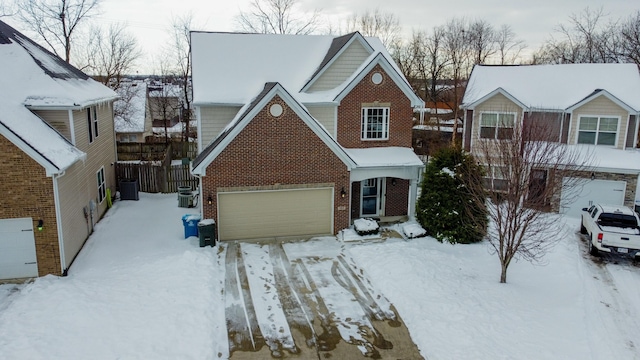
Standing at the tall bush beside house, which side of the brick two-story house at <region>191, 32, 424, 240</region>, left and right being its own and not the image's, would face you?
left

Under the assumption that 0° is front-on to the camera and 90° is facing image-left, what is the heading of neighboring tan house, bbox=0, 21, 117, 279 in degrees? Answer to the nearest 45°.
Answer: approximately 0°

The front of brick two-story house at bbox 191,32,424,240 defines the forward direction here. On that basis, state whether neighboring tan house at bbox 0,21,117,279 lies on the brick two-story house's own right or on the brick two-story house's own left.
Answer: on the brick two-story house's own right

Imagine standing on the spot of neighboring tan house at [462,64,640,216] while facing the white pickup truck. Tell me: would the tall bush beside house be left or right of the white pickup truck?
right

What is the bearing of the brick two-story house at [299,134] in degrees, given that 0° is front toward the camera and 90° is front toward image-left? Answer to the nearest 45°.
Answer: approximately 0°

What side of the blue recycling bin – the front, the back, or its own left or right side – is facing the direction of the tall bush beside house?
left
